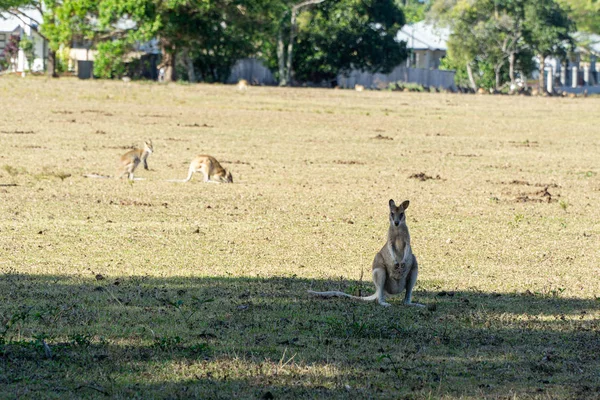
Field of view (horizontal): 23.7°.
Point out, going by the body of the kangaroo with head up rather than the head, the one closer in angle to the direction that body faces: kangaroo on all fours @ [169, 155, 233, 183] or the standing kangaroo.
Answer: the kangaroo on all fours

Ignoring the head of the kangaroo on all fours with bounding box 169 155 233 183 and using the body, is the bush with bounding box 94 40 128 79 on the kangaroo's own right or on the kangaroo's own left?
on the kangaroo's own left

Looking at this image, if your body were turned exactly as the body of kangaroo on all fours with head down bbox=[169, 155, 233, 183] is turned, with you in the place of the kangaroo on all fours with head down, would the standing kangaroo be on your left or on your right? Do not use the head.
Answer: on your right

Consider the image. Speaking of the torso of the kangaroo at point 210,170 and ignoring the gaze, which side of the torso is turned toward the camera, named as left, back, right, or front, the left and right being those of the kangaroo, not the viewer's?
right

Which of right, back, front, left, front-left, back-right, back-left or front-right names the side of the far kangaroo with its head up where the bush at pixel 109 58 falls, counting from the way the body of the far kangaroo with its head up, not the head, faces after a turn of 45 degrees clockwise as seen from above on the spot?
back-left

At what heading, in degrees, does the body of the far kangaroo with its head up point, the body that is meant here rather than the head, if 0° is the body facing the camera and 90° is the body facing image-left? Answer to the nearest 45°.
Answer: approximately 270°
